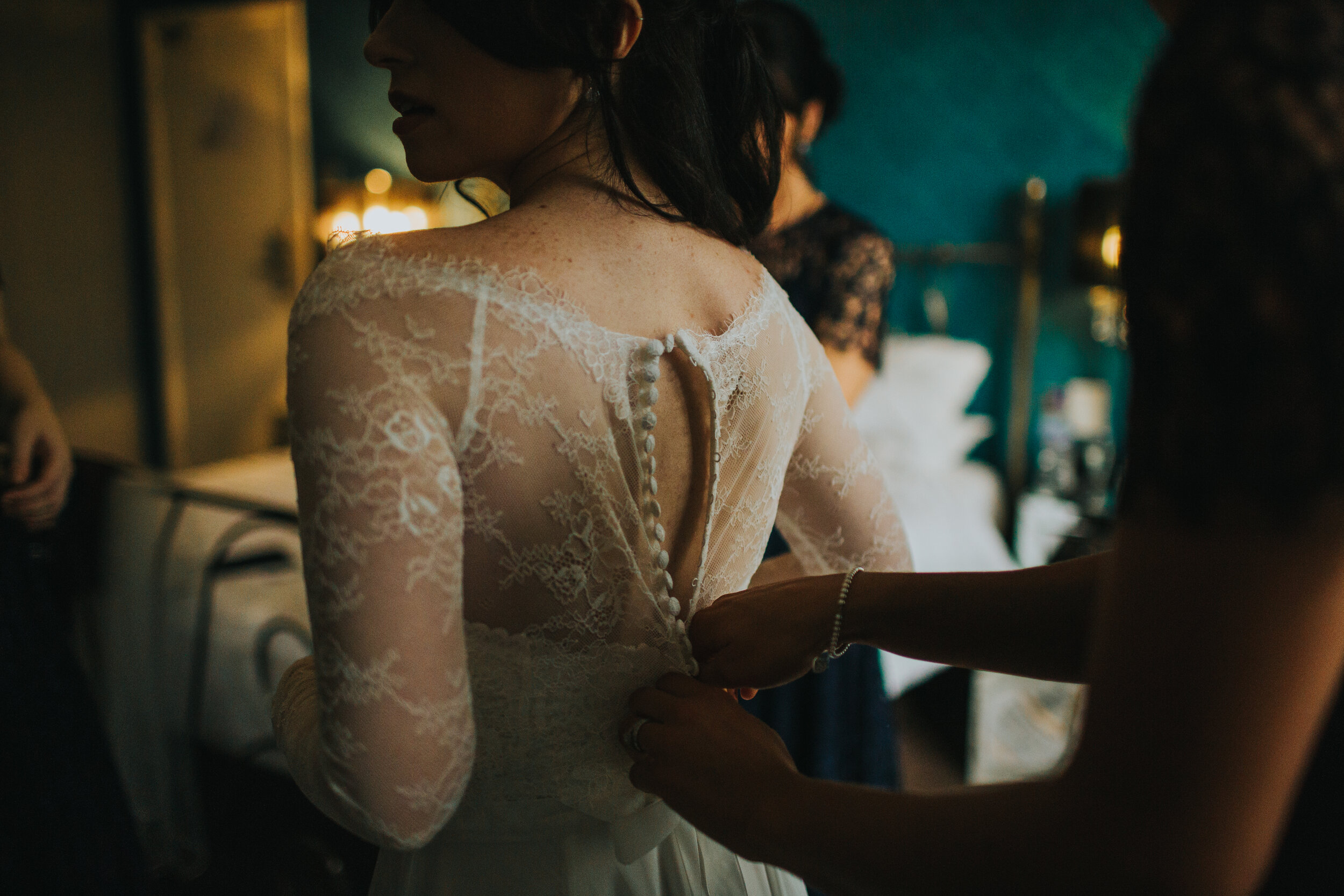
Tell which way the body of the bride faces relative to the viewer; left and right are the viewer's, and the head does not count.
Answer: facing away from the viewer and to the left of the viewer

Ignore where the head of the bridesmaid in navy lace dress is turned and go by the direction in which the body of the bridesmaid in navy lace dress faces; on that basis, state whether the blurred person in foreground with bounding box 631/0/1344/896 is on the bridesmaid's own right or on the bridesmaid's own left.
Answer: on the bridesmaid's own left

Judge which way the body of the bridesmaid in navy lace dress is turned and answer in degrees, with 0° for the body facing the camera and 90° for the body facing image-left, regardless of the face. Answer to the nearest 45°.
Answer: approximately 45°
